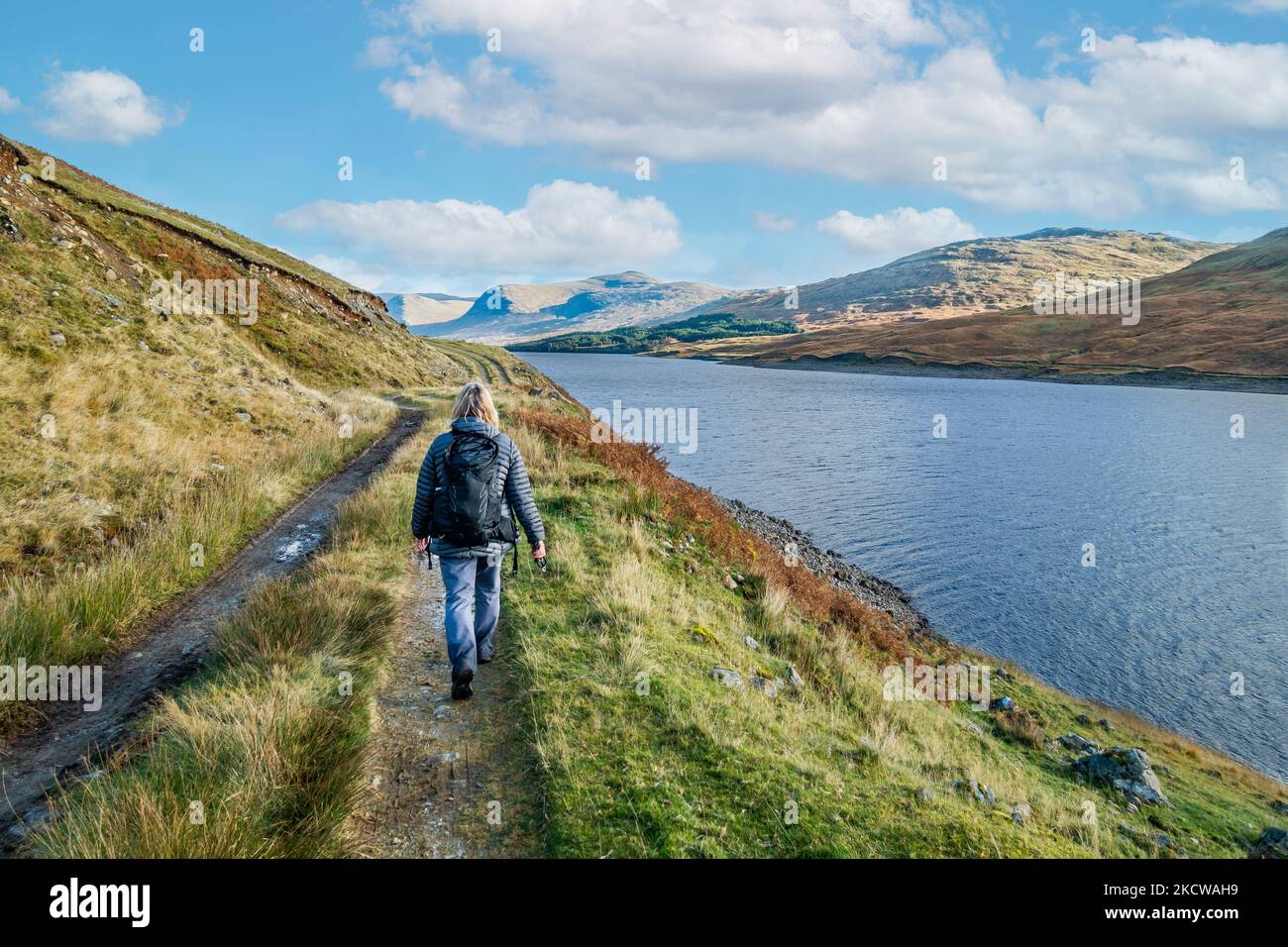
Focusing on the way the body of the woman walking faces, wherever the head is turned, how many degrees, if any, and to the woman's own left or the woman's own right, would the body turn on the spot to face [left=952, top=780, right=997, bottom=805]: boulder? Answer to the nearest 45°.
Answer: approximately 90° to the woman's own right

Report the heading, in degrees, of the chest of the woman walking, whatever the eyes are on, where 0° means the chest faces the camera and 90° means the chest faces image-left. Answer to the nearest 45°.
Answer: approximately 180°

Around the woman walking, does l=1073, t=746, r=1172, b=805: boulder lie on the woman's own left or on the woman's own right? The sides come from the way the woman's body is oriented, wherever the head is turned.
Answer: on the woman's own right

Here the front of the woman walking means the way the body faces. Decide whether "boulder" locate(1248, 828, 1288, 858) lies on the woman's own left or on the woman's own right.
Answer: on the woman's own right

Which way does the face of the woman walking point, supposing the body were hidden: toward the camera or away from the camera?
away from the camera
